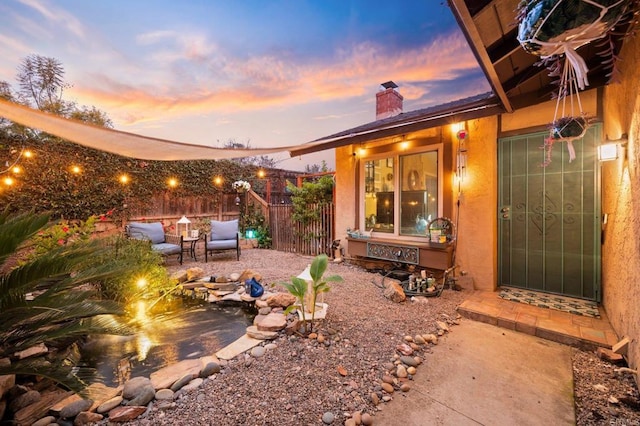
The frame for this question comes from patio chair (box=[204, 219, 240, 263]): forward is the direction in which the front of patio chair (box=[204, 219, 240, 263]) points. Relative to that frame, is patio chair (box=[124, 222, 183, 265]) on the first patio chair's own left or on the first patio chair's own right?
on the first patio chair's own right

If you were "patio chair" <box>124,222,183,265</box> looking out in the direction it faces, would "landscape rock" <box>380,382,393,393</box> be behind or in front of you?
in front

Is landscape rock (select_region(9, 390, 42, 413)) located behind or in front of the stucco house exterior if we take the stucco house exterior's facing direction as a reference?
in front

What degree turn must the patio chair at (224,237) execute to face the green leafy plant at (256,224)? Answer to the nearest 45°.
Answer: approximately 135° to its left

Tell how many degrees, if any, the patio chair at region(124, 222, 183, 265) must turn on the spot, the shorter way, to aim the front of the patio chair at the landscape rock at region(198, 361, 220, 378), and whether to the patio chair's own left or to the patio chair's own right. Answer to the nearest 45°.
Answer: approximately 45° to the patio chair's own right

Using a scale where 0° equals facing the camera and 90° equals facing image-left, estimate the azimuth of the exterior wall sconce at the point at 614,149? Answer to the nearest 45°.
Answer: approximately 45°

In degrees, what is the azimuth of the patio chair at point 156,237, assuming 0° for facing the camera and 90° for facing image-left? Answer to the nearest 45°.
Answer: approximately 315°

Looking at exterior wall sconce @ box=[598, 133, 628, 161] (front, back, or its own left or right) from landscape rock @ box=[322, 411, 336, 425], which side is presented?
left

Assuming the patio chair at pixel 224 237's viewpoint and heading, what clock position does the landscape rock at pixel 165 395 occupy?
The landscape rock is roughly at 12 o'clock from the patio chair.

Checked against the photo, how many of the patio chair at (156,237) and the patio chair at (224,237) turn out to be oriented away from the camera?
0

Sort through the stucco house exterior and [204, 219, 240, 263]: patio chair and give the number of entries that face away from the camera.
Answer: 0
